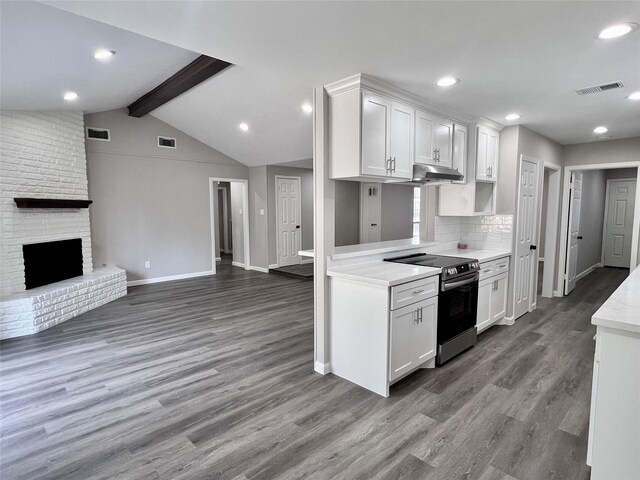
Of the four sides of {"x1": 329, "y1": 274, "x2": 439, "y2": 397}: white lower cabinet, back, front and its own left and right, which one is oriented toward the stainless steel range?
left

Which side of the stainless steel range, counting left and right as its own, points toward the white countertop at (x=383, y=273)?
right

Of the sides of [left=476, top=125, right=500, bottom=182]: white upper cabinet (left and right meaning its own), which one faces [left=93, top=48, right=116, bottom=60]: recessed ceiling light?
right

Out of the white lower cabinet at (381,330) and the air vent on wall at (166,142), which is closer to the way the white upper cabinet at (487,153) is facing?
the white lower cabinet

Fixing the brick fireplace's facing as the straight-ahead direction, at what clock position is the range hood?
The range hood is roughly at 12 o'clock from the brick fireplace.

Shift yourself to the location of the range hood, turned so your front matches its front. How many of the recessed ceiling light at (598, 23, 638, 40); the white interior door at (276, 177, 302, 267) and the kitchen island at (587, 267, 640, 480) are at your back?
1

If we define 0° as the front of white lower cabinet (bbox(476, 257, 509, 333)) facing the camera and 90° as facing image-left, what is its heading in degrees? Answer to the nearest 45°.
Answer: approximately 315°

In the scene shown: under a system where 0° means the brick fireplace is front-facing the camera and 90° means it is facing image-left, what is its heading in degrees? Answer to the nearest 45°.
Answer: approximately 315°

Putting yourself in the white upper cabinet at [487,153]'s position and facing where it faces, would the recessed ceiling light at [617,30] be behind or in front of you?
in front

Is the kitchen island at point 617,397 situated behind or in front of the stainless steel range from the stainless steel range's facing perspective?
in front

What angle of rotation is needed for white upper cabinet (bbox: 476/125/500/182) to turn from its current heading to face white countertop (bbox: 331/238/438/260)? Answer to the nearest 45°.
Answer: approximately 90° to its right
